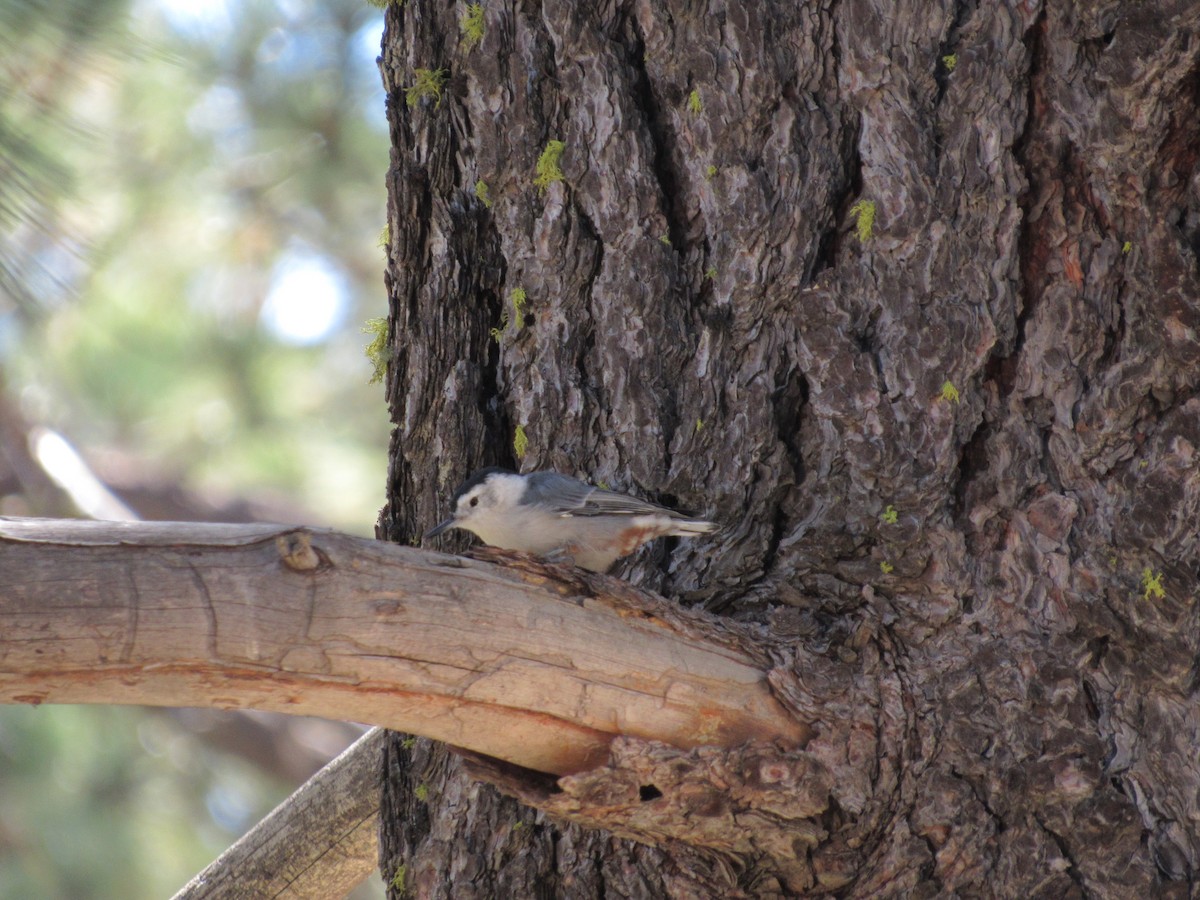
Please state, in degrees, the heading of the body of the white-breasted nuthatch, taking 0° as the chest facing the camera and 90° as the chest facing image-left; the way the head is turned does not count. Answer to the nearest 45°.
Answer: approximately 90°
